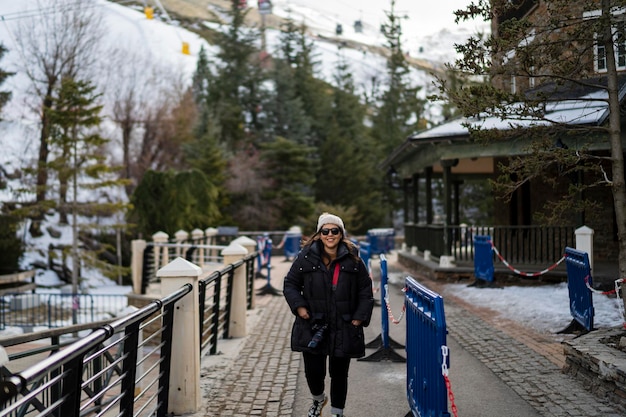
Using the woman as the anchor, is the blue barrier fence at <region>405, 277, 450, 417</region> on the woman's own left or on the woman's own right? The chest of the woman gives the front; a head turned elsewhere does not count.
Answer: on the woman's own left

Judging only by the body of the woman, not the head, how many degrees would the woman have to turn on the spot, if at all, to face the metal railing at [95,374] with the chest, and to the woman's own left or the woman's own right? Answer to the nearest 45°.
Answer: approximately 45° to the woman's own right

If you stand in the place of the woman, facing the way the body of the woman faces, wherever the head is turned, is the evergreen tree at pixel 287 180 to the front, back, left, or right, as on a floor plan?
back

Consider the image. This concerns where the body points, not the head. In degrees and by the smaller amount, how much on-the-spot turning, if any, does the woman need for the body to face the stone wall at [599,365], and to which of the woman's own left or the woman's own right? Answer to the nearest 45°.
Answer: approximately 135° to the woman's own left

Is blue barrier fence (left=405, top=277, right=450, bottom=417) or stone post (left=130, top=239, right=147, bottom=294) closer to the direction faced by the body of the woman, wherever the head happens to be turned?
the blue barrier fence

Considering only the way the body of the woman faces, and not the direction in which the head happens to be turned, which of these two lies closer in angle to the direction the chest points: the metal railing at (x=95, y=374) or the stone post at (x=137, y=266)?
the metal railing

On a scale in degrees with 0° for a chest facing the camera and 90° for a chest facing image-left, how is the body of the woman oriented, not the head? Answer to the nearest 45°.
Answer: approximately 0°

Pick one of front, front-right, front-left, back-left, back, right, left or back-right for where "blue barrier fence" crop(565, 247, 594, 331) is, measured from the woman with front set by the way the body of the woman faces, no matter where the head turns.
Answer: back-left
